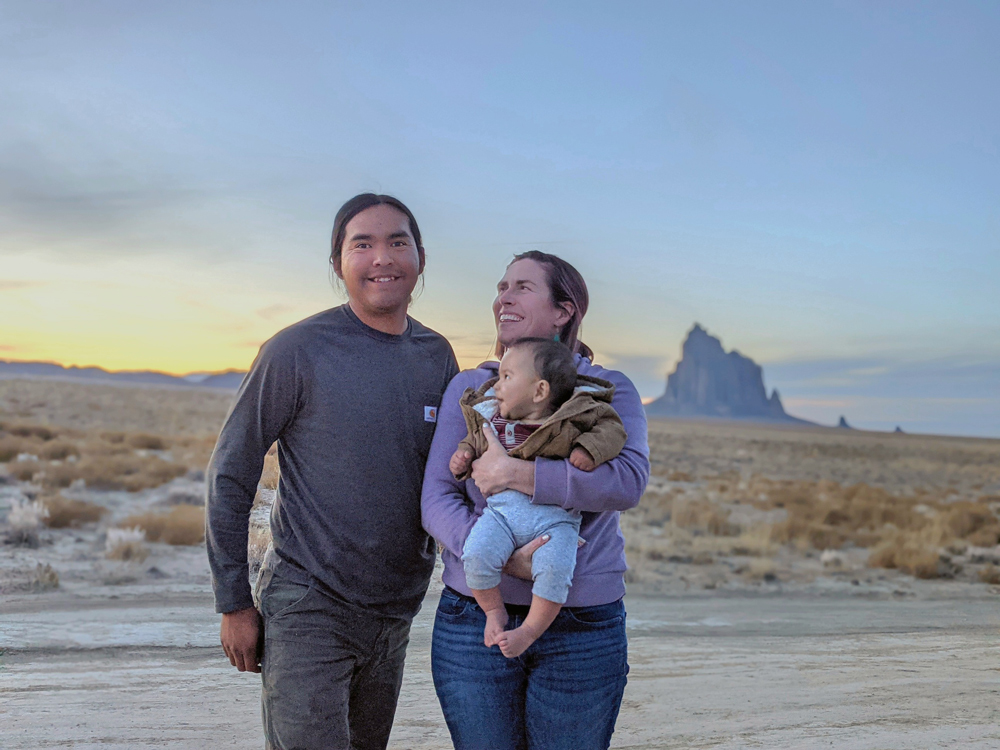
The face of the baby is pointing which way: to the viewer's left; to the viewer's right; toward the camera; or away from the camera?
to the viewer's left

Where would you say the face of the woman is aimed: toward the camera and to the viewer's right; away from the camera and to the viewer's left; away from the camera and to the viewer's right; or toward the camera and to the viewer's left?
toward the camera and to the viewer's left

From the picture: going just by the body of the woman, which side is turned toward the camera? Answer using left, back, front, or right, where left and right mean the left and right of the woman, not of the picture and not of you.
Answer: front

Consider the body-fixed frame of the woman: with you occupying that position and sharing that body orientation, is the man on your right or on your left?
on your right
